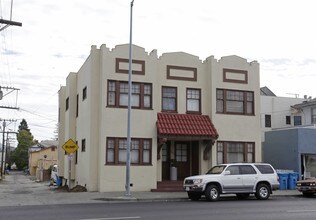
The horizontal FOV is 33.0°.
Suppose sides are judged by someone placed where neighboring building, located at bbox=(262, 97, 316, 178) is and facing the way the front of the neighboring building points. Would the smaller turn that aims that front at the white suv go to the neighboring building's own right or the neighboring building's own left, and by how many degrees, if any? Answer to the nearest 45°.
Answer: approximately 45° to the neighboring building's own right

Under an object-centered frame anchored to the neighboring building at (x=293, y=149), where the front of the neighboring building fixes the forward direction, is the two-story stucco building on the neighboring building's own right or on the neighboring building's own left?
on the neighboring building's own right

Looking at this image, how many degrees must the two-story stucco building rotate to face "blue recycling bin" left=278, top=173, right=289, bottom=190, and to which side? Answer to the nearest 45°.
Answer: approximately 45° to its left

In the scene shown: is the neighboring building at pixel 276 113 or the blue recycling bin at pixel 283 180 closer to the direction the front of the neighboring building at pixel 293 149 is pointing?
the blue recycling bin

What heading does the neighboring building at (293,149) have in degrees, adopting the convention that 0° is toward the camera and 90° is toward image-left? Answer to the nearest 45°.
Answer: approximately 315°
